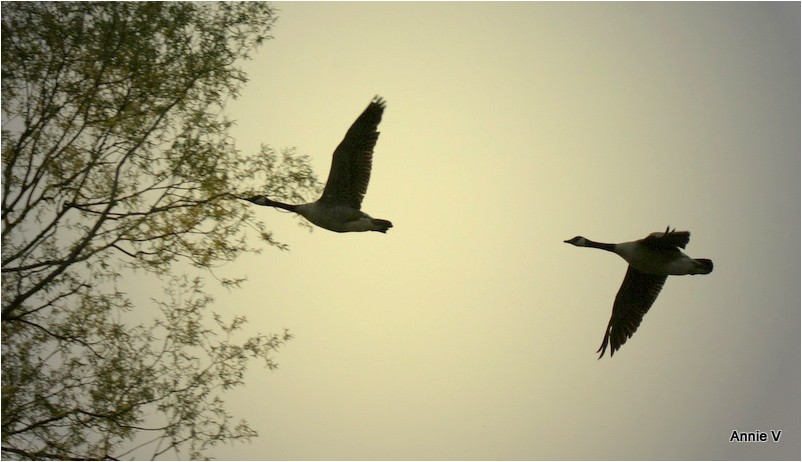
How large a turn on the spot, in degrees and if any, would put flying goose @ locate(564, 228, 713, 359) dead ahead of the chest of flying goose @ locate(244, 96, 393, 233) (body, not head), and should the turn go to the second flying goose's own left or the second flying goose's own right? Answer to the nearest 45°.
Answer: approximately 180°

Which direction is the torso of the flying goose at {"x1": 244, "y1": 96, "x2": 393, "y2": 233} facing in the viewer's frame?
to the viewer's left

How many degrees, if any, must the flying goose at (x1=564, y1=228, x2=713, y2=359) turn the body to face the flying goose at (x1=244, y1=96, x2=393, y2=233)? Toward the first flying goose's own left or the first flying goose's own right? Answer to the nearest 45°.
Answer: approximately 45° to the first flying goose's own left

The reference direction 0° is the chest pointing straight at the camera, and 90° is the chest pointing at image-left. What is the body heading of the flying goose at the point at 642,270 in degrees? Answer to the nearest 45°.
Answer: approximately 90°

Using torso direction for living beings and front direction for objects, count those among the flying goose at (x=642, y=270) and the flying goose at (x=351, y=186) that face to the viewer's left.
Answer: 2
